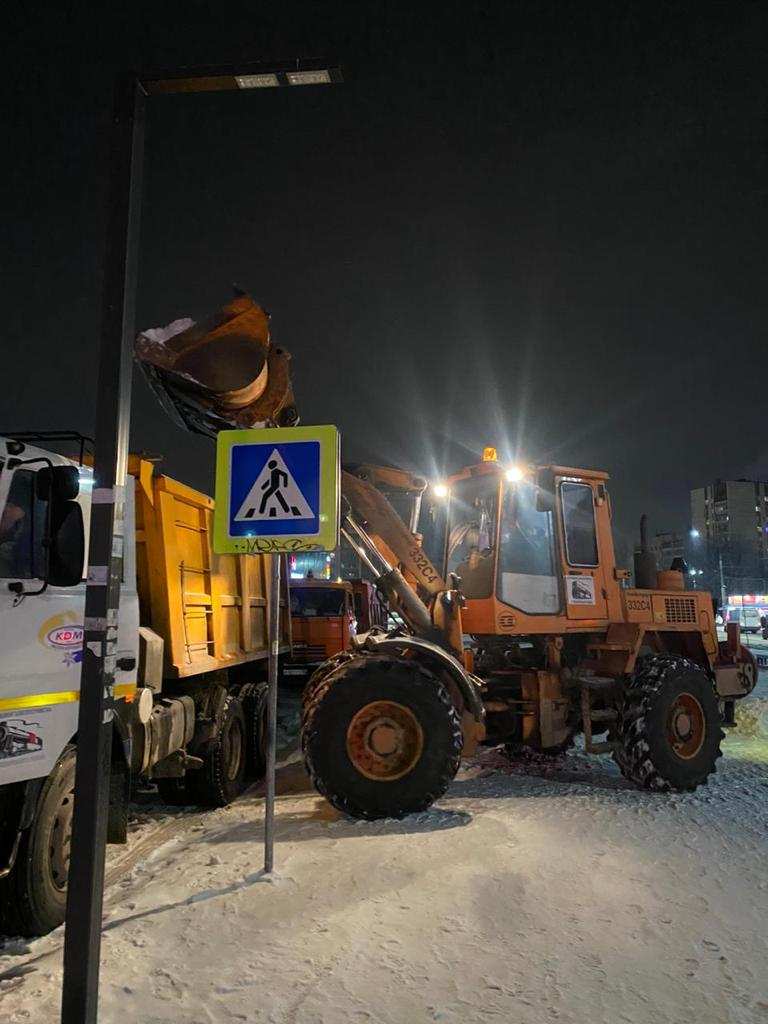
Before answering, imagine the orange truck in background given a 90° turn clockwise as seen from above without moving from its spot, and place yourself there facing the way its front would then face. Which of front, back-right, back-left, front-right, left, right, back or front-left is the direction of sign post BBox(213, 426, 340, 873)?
back-left

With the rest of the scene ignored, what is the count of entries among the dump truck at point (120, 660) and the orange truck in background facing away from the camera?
0

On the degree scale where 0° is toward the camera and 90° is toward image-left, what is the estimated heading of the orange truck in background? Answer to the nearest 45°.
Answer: approximately 45°

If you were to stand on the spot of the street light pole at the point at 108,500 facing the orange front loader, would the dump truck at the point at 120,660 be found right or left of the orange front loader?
left

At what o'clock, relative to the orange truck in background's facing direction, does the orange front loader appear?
The orange front loader is roughly at 12 o'clock from the orange truck in background.

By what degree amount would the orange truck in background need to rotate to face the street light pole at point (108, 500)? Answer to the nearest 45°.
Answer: approximately 45° to its left

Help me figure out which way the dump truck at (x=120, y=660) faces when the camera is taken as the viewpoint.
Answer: facing the viewer and to the left of the viewer

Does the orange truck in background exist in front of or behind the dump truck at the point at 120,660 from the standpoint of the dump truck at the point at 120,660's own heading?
behind
